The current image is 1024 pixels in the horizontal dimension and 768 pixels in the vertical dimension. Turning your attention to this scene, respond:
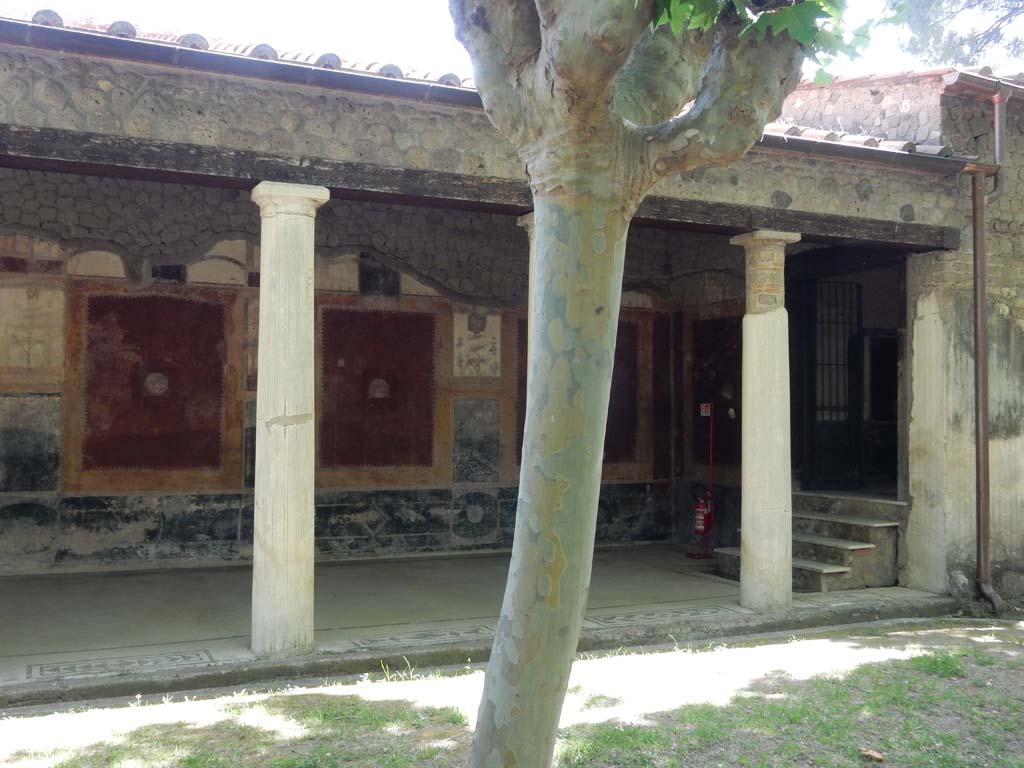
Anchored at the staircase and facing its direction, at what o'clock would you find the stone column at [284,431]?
The stone column is roughly at 12 o'clock from the staircase.

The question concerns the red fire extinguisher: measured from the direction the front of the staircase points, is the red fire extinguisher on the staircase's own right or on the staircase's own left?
on the staircase's own right

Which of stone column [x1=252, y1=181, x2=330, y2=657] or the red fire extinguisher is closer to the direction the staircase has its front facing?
the stone column

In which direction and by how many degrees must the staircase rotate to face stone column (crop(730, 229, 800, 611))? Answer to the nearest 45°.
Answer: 0° — it already faces it

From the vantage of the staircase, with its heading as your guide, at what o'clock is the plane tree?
The plane tree is roughly at 11 o'clock from the staircase.

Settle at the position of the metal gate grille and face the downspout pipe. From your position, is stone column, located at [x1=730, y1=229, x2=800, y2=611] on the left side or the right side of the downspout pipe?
right

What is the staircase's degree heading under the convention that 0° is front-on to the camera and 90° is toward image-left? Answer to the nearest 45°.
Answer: approximately 45°
